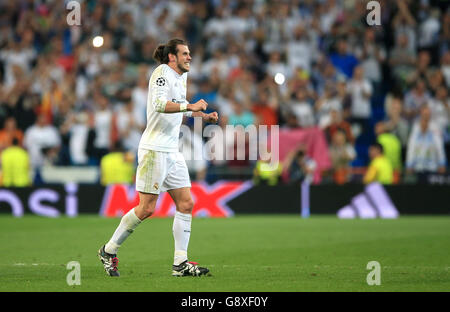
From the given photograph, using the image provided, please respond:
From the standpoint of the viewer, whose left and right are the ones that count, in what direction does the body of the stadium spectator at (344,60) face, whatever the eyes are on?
facing the viewer

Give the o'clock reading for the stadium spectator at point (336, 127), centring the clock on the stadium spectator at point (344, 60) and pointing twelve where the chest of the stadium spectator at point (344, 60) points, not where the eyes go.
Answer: the stadium spectator at point (336, 127) is roughly at 12 o'clock from the stadium spectator at point (344, 60).

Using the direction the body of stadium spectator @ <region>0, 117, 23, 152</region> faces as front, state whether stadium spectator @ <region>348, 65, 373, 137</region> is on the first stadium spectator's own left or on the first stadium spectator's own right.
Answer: on the first stadium spectator's own left

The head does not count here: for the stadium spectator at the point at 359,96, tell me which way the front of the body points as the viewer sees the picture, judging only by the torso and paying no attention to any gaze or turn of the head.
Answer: toward the camera

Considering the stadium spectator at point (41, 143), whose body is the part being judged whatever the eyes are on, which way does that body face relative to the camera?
toward the camera

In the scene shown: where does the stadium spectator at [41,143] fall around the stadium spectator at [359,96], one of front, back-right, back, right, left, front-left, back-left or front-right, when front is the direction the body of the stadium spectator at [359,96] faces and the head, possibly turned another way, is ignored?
right

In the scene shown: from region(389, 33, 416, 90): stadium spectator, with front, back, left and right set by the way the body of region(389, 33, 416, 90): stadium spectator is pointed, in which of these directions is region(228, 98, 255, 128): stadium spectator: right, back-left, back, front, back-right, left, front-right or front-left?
front-right

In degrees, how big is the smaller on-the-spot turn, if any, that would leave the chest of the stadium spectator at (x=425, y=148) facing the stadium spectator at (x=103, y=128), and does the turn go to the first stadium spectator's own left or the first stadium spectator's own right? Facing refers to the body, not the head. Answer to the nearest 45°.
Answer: approximately 90° to the first stadium spectator's own right

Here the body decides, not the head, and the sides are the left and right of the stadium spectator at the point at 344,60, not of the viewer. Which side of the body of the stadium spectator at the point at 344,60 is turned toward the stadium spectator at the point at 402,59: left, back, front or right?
left

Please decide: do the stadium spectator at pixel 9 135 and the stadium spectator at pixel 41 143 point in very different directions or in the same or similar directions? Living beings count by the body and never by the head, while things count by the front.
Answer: same or similar directions

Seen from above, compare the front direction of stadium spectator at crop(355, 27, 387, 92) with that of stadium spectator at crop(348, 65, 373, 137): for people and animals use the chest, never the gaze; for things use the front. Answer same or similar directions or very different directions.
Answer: same or similar directions

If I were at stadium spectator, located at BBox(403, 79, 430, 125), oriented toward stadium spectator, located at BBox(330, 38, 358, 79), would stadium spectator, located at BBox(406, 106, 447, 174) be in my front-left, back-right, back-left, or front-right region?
back-left

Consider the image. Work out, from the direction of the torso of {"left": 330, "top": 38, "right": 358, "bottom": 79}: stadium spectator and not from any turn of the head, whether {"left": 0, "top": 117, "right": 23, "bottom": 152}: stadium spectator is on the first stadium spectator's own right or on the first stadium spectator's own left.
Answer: on the first stadium spectator's own right
